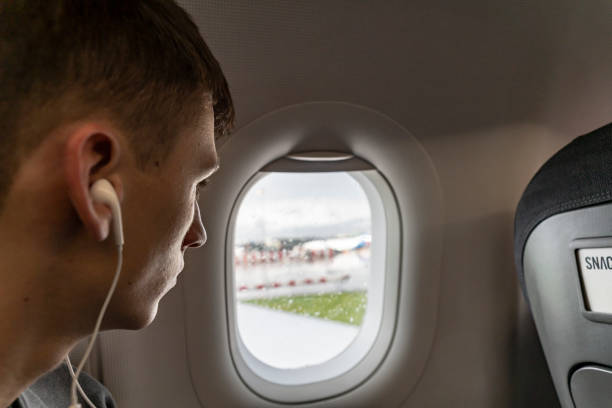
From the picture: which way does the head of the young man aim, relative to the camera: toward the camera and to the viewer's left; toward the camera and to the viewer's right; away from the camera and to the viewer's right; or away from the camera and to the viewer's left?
away from the camera and to the viewer's right

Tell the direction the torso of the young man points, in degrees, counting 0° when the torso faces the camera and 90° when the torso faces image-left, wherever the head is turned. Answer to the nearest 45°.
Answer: approximately 225°

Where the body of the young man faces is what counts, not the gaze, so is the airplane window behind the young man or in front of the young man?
in front
